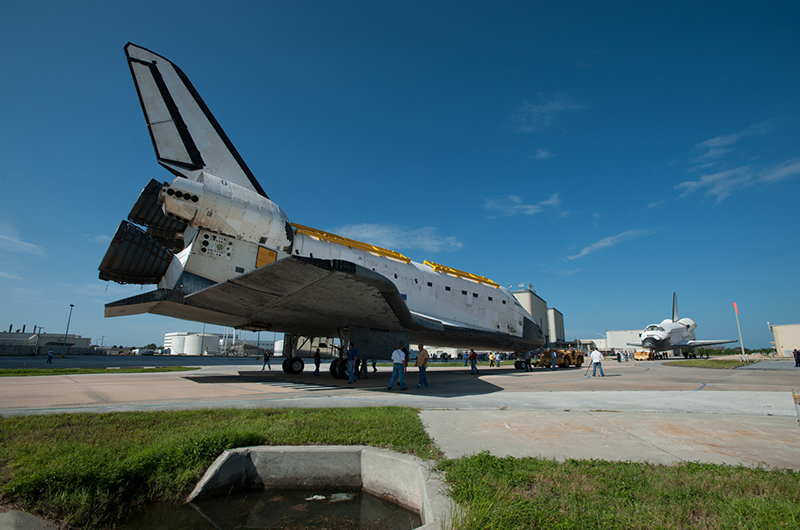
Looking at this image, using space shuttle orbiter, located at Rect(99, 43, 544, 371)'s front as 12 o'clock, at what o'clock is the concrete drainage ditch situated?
The concrete drainage ditch is roughly at 4 o'clock from the space shuttle orbiter.

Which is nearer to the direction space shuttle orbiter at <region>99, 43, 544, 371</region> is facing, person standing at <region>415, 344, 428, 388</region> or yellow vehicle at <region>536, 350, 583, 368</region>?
the yellow vehicle

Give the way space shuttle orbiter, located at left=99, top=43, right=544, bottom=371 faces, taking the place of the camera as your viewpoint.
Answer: facing away from the viewer and to the right of the viewer

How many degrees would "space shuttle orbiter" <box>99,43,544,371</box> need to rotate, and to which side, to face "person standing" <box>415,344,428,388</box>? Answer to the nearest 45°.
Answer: approximately 45° to its right

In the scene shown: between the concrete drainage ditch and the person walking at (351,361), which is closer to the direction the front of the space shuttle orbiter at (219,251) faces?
the person walking
